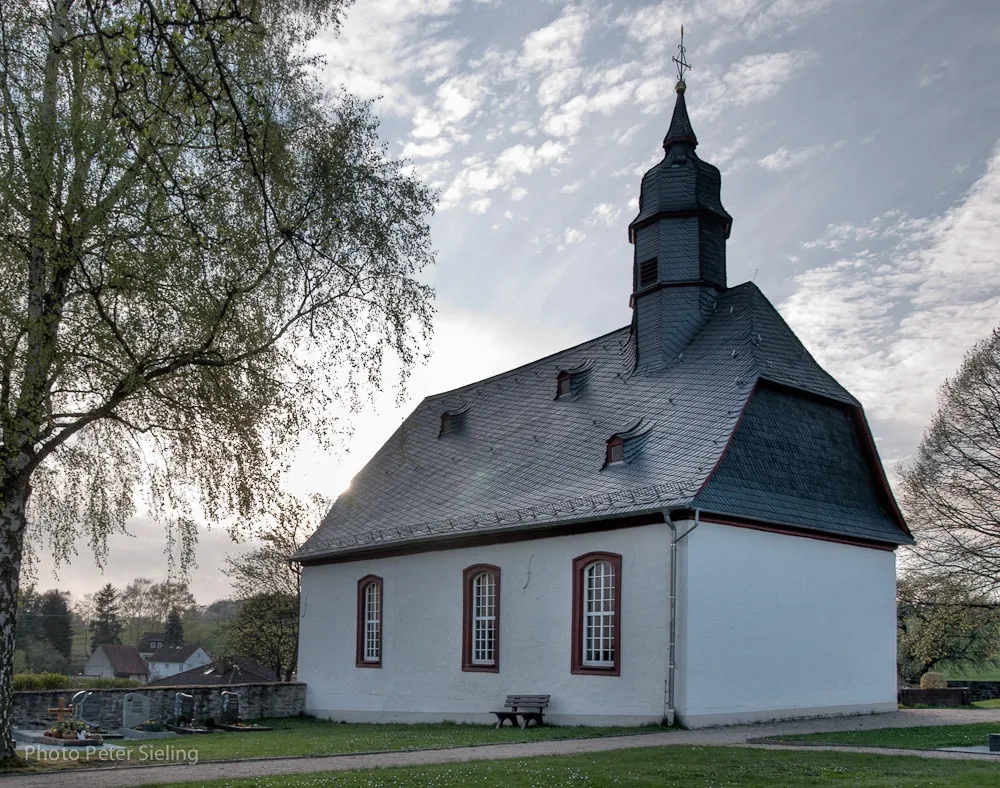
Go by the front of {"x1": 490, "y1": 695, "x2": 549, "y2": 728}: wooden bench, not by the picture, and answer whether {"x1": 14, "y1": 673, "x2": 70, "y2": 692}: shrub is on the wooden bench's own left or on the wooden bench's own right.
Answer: on the wooden bench's own right

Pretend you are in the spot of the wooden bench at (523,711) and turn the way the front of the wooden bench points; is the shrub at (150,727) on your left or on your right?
on your right

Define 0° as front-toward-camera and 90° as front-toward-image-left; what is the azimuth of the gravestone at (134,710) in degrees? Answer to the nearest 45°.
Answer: approximately 0°

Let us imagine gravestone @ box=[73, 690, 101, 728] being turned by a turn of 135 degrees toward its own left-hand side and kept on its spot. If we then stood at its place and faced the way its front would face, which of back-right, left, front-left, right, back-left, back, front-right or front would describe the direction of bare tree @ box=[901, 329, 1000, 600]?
front-right

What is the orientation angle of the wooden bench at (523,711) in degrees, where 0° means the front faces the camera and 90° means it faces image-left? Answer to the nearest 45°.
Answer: approximately 45°

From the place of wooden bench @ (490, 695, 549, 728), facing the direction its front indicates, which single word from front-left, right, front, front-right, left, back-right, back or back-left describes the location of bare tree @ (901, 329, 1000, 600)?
back

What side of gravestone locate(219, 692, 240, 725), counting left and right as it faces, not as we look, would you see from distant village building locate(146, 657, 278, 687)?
back

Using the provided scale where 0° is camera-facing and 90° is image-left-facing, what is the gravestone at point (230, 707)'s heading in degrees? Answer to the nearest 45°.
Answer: approximately 0°

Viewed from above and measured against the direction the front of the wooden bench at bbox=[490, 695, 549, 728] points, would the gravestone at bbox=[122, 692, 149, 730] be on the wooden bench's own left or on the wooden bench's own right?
on the wooden bench's own right
